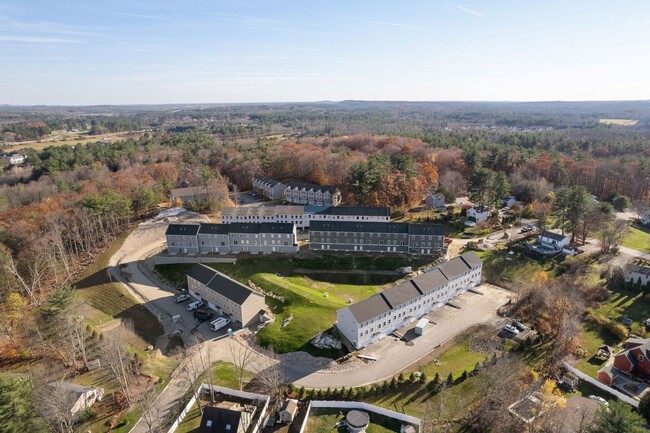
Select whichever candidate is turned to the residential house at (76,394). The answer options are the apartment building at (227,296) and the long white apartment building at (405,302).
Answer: the apartment building

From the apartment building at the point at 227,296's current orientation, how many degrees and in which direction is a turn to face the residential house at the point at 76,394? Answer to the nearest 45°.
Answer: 0° — it already faces it

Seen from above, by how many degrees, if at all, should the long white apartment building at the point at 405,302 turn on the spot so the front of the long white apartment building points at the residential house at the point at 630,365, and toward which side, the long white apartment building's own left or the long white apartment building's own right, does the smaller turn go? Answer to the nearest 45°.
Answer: approximately 45° to the long white apartment building's own left

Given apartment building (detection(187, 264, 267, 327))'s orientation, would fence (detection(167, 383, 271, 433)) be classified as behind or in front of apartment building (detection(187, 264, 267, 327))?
in front

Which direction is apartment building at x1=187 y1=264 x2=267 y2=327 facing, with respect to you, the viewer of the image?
facing the viewer and to the left of the viewer

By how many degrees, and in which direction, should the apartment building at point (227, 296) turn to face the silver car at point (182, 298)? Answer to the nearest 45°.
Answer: approximately 90° to its right

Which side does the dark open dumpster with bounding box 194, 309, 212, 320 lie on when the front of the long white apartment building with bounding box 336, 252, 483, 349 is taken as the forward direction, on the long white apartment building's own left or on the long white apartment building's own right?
on the long white apartment building's own right

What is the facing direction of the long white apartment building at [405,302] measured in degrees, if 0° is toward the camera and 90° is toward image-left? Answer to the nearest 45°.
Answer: approximately 315°

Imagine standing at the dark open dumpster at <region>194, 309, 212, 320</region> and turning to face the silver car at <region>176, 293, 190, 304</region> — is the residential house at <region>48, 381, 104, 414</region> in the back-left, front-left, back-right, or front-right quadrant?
back-left

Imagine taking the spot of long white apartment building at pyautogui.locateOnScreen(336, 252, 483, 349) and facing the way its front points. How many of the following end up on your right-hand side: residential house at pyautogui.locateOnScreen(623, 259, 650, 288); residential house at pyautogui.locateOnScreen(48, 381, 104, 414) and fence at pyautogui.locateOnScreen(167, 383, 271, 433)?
2

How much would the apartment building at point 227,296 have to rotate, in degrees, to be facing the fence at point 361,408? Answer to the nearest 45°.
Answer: approximately 90° to its left

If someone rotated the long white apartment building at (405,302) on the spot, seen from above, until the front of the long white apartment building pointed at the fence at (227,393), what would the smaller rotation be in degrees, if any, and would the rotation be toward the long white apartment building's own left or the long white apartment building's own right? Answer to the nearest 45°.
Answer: approximately 90° to the long white apartment building's own right

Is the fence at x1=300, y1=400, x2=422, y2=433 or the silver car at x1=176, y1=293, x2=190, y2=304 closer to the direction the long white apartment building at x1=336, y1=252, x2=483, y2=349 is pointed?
the fence

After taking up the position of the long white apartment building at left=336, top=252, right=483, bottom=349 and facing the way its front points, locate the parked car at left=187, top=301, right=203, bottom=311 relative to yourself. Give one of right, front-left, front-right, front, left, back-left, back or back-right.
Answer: back-right

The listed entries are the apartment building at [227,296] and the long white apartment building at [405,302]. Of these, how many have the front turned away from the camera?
0

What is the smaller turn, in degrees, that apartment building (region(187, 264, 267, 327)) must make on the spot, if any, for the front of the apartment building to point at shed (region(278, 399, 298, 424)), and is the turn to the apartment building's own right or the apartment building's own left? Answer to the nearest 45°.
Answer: approximately 45° to the apartment building's own left
